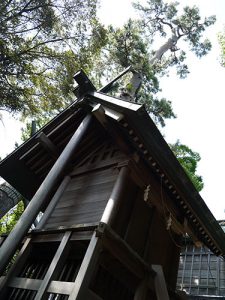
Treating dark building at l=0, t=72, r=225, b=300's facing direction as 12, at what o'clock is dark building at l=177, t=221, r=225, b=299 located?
dark building at l=177, t=221, r=225, b=299 is roughly at 9 o'clock from dark building at l=0, t=72, r=225, b=300.
